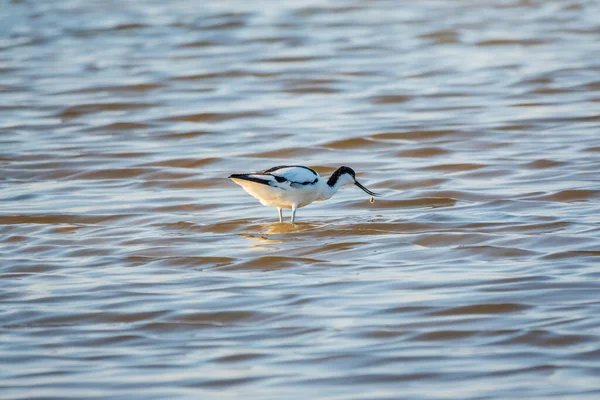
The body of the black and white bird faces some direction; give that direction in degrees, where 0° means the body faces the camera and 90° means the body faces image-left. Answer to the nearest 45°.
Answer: approximately 270°
